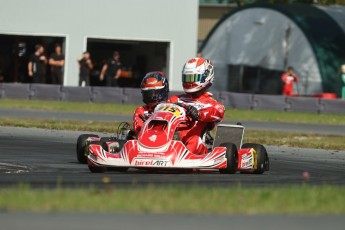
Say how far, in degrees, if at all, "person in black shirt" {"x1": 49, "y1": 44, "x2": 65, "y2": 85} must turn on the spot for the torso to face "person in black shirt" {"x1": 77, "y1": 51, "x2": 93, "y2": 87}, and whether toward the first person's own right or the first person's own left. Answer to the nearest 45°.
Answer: approximately 90° to the first person's own left

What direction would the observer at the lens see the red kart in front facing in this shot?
facing the viewer and to the left of the viewer

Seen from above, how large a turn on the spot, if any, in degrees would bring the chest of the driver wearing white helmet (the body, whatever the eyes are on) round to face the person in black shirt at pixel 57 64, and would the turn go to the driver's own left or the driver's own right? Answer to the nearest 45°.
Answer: approximately 135° to the driver's own right

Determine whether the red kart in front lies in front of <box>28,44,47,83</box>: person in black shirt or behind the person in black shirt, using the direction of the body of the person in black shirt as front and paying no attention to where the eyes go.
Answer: in front

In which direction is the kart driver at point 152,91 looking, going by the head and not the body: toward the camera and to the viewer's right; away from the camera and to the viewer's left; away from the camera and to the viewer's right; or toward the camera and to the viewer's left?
toward the camera and to the viewer's left

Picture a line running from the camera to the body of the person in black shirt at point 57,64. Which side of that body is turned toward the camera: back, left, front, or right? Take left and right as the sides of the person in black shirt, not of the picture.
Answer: front

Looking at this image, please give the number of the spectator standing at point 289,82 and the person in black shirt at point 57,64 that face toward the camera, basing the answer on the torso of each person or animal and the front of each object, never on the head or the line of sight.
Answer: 2

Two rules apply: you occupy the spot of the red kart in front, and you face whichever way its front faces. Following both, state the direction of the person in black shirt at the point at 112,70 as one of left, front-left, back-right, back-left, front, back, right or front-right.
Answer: back-right

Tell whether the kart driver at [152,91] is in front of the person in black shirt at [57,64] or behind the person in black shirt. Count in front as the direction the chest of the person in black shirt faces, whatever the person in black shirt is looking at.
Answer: in front

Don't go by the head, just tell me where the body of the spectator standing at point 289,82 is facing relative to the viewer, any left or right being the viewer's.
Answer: facing the viewer
